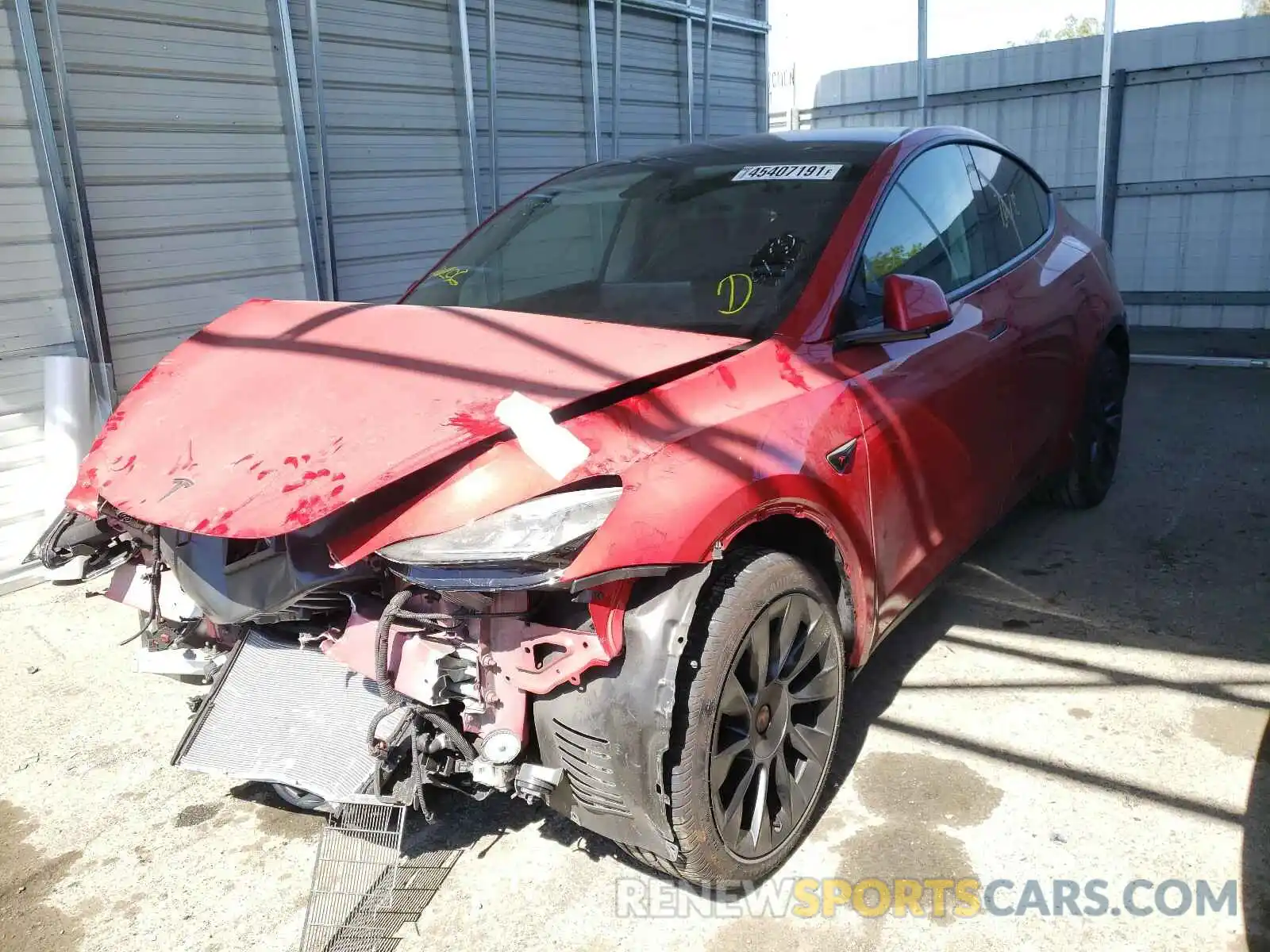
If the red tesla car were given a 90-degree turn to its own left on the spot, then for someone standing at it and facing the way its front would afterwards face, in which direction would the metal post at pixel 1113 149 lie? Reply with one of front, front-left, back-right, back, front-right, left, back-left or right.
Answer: left

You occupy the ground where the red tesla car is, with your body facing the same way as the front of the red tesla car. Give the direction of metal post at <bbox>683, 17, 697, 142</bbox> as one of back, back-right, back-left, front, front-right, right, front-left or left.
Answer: back-right

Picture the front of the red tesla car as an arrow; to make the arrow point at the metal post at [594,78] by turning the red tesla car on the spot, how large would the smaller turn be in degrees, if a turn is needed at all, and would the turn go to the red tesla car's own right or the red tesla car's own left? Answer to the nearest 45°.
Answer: approximately 135° to the red tesla car's own right

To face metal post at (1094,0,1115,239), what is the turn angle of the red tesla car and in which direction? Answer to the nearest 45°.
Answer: approximately 180°

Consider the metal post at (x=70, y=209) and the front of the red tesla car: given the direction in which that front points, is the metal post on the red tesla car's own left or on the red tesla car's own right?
on the red tesla car's own right

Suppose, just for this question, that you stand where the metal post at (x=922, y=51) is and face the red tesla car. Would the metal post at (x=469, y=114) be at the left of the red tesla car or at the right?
right

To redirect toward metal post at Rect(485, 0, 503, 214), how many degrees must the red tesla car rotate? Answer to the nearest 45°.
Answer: approximately 135° to its right

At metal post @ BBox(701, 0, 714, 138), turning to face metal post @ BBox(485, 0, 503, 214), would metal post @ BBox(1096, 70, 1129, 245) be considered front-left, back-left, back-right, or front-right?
back-left

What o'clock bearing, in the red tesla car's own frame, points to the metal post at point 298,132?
The metal post is roughly at 4 o'clock from the red tesla car.

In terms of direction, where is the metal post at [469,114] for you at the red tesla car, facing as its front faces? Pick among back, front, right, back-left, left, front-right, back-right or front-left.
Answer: back-right

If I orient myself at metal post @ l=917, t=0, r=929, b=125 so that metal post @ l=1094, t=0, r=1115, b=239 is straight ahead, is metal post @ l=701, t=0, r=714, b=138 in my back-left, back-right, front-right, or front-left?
back-right

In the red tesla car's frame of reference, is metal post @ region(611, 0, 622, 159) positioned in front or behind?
behind

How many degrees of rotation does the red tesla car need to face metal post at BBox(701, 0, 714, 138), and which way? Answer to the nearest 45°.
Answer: approximately 135° to its right

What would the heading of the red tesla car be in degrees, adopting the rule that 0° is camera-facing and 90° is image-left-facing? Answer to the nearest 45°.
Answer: approximately 45°
